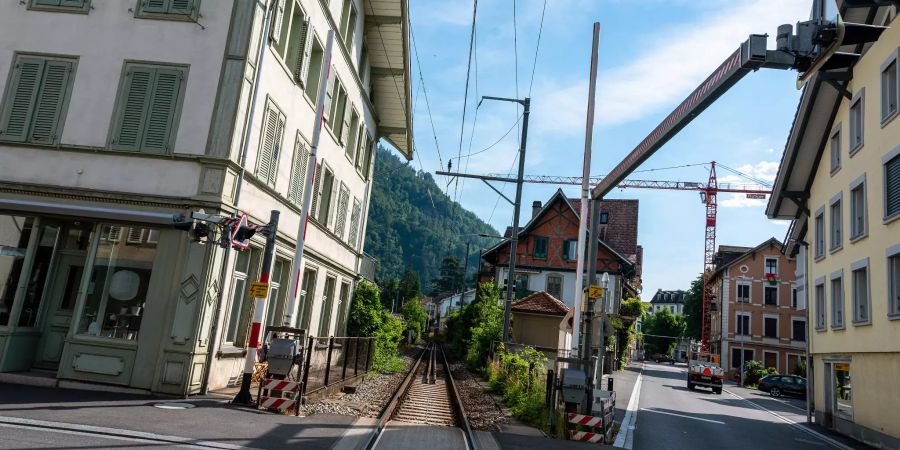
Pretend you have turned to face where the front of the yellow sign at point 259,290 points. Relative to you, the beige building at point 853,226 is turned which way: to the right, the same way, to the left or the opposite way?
to the right

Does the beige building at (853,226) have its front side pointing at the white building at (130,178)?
yes

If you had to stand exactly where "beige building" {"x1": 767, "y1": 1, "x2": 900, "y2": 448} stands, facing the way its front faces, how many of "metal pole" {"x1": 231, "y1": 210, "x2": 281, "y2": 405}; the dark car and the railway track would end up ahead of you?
2

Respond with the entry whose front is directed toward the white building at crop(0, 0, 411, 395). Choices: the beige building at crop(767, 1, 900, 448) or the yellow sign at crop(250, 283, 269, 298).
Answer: the beige building

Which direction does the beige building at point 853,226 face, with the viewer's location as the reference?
facing the viewer and to the left of the viewer

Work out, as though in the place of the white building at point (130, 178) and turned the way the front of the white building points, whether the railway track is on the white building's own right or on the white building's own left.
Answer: on the white building's own left

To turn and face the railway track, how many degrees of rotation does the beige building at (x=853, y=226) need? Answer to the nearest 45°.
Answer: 0° — it already faces it

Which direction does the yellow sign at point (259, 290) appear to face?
toward the camera

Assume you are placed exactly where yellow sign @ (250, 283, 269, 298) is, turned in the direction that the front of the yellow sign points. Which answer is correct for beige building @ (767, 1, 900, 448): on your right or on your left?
on your left

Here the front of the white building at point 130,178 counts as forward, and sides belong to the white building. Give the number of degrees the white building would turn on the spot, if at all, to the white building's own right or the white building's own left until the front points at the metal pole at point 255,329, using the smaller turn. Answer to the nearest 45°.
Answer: approximately 45° to the white building's own left

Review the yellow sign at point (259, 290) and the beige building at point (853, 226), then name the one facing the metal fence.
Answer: the beige building

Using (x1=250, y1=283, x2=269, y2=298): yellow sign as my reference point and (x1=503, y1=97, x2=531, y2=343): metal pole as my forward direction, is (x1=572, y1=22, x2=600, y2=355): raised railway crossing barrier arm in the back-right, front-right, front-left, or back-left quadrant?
front-right

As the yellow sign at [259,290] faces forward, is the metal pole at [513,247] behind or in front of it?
behind
